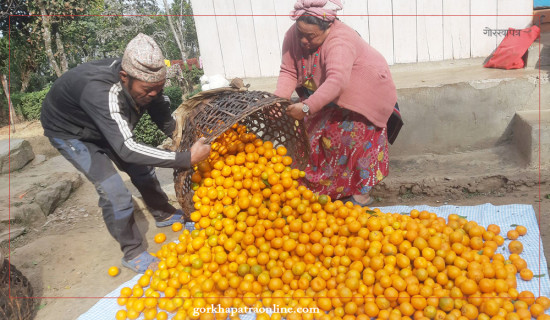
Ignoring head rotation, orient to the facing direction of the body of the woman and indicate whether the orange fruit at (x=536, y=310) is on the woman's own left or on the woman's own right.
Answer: on the woman's own left

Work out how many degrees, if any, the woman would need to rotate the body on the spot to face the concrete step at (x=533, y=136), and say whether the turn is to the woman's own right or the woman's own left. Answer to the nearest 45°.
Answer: approximately 180°

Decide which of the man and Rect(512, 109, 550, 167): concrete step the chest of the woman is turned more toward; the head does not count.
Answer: the man

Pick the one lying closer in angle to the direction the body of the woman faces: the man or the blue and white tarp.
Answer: the man

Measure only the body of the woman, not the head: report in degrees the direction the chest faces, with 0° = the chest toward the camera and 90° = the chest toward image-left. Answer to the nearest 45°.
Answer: approximately 45°

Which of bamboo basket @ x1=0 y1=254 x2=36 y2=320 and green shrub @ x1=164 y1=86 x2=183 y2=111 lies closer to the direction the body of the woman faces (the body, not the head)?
the bamboo basket

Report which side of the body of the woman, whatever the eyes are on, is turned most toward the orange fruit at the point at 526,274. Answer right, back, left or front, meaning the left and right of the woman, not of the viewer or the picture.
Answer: left

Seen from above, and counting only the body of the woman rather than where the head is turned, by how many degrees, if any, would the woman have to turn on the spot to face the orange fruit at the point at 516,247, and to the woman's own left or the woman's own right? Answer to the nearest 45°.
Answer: approximately 90° to the woman's own left

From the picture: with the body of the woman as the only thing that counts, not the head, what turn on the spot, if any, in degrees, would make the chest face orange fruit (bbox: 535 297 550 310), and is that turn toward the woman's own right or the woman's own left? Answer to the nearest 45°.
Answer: approximately 90° to the woman's own left

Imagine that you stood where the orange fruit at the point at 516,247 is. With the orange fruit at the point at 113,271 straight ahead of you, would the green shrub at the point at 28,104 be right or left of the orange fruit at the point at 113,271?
right
